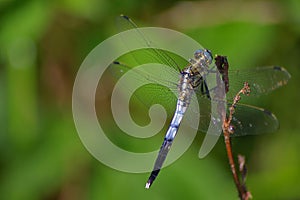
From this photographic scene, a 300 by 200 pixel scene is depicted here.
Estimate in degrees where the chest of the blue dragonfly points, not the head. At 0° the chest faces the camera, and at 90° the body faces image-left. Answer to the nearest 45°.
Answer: approximately 225°
